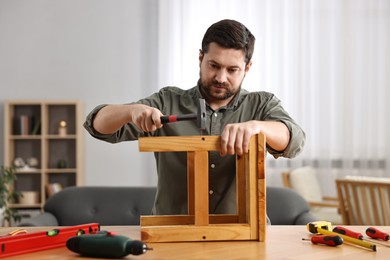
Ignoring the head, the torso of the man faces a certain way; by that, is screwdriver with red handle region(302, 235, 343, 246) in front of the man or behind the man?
in front

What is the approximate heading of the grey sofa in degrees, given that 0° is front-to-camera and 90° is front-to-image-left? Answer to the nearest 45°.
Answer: approximately 0°

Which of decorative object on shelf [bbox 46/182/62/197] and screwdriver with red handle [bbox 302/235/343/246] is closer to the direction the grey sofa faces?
the screwdriver with red handle

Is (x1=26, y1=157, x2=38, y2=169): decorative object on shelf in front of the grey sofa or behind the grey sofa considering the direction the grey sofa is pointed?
behind

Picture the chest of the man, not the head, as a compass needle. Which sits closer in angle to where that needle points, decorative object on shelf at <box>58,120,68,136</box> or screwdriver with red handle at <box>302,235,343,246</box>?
the screwdriver with red handle

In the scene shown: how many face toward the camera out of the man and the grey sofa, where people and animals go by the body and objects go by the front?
2

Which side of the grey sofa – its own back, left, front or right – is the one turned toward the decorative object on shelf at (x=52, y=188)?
back

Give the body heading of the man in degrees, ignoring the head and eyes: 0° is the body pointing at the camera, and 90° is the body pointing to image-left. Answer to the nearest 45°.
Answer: approximately 0°
